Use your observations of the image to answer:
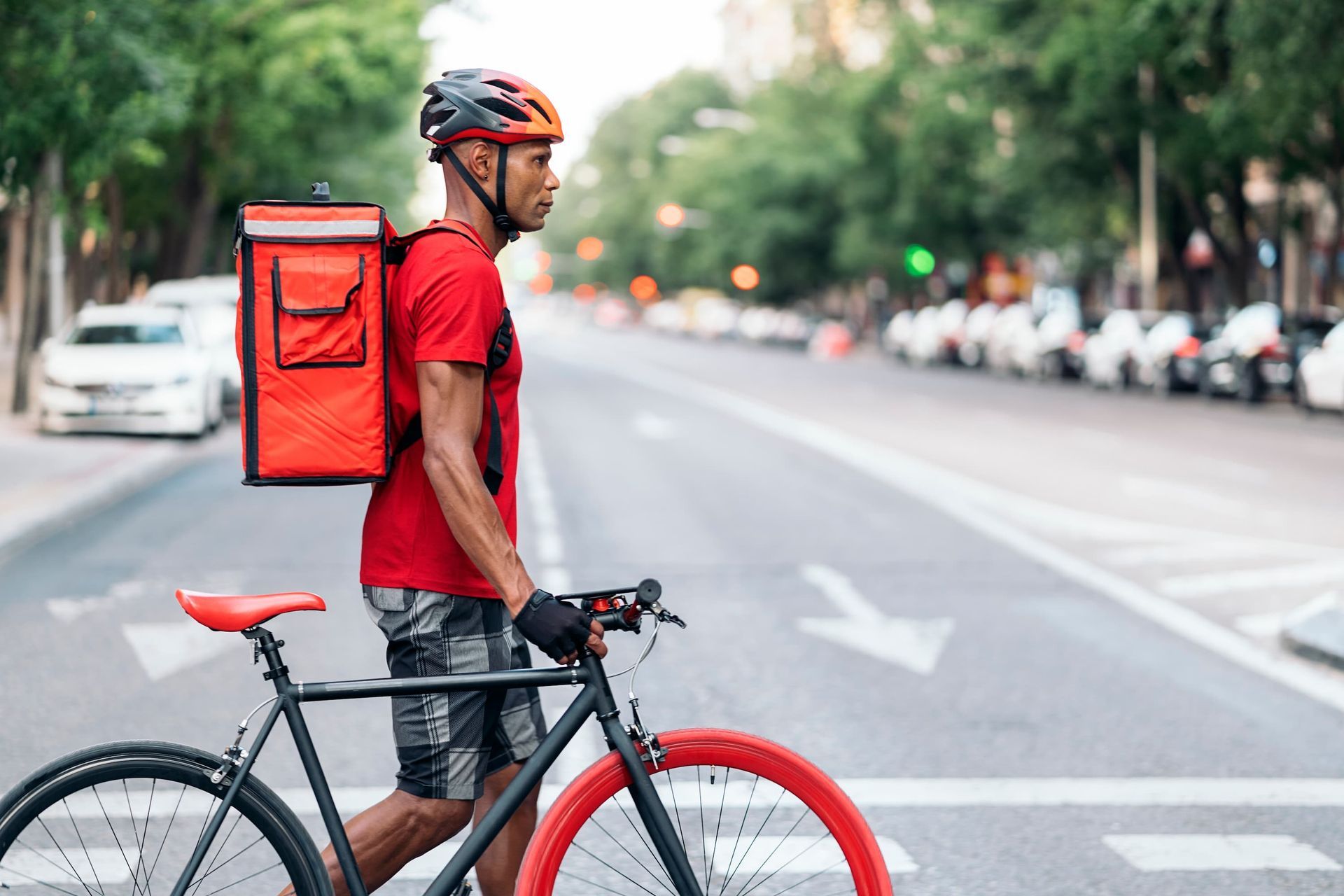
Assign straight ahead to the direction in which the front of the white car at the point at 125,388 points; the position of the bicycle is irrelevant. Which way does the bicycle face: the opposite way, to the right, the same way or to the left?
to the left

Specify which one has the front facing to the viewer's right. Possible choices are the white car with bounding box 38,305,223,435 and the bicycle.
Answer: the bicycle

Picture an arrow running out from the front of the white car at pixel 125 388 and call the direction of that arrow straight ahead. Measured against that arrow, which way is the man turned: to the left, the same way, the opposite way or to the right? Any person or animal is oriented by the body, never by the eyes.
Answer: to the left

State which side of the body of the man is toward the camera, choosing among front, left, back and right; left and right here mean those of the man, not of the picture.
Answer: right

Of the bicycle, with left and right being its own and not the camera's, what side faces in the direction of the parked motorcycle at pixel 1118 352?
left

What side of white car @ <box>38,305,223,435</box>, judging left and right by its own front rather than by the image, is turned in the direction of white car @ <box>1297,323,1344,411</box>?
left

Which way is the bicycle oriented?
to the viewer's right

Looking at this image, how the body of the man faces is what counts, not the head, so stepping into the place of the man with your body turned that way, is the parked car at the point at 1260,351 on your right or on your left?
on your left

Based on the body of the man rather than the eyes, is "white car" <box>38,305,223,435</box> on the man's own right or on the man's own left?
on the man's own left

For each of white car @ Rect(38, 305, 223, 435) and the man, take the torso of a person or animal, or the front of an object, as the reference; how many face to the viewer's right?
1

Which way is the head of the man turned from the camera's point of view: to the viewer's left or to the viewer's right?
to the viewer's right
